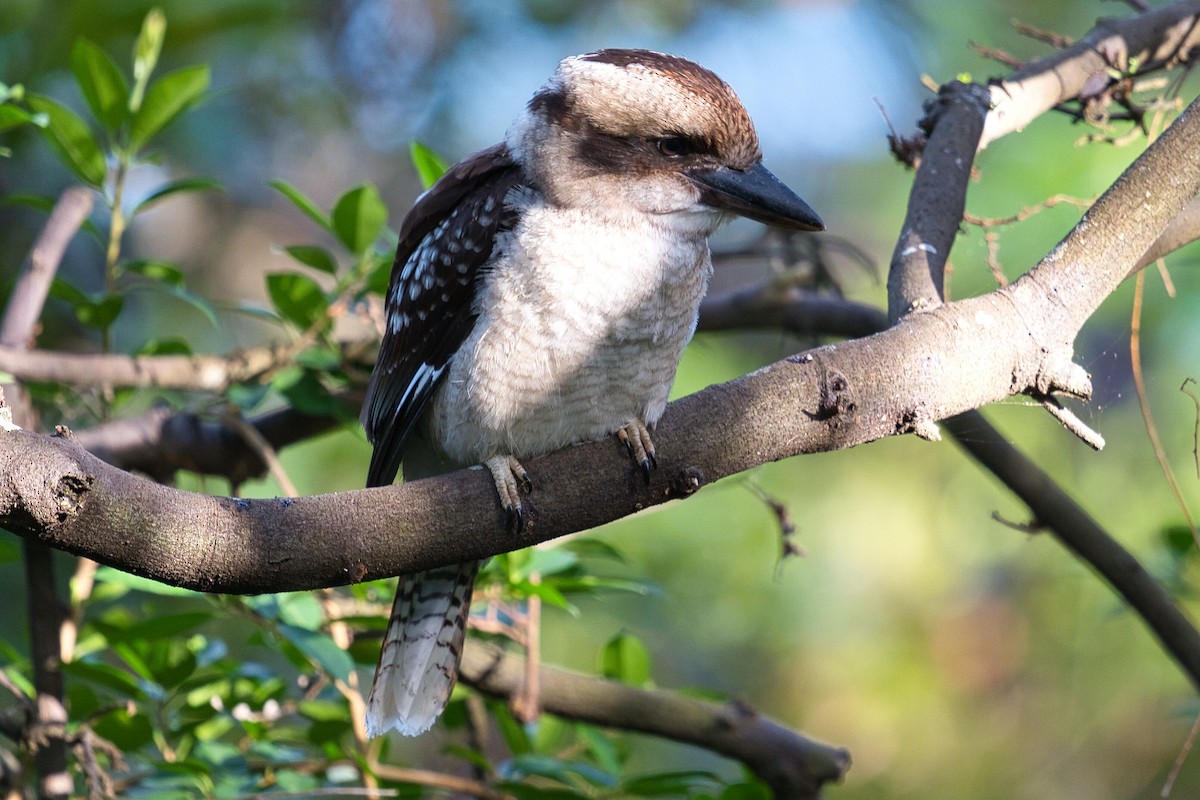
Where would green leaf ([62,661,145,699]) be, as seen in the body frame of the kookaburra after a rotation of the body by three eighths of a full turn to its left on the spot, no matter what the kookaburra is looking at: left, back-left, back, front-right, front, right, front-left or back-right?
left

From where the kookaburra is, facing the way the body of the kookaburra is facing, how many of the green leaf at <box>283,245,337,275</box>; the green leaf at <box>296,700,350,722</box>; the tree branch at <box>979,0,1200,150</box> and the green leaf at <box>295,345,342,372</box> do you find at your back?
3

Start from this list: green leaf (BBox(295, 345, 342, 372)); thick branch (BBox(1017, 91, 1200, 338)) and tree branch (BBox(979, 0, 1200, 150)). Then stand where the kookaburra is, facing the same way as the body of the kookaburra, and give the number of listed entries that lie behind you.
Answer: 1

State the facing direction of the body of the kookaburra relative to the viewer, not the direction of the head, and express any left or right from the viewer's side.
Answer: facing the viewer and to the right of the viewer

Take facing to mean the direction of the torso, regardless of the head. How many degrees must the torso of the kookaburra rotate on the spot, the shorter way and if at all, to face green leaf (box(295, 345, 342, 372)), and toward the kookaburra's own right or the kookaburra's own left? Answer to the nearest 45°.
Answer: approximately 180°

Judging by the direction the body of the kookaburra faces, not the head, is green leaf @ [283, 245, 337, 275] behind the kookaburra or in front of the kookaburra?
behind

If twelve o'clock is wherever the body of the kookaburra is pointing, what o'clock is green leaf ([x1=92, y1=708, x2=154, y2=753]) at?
The green leaf is roughly at 5 o'clock from the kookaburra.

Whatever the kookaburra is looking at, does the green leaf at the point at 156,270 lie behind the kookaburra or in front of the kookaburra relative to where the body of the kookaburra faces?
behind
